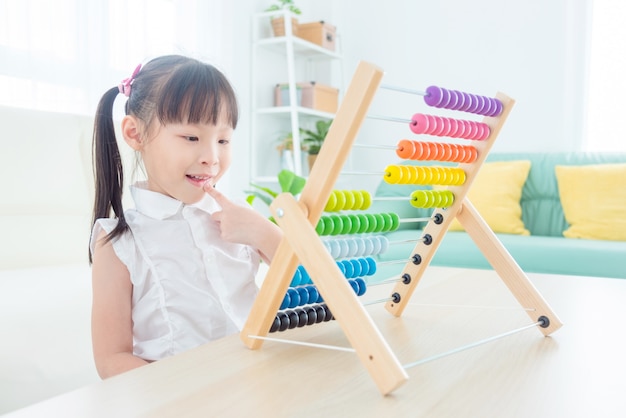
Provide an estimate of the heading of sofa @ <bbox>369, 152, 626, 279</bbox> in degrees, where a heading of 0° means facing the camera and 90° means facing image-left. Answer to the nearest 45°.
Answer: approximately 0°

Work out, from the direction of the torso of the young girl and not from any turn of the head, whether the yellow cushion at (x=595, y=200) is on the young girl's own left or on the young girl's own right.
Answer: on the young girl's own left

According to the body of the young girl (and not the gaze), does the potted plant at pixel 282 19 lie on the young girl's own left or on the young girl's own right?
on the young girl's own left

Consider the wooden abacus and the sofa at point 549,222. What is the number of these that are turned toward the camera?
1

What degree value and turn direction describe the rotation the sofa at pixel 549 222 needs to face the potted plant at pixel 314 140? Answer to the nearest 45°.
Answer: approximately 135° to its right

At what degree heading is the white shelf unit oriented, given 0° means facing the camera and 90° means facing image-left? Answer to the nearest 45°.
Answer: approximately 315°
